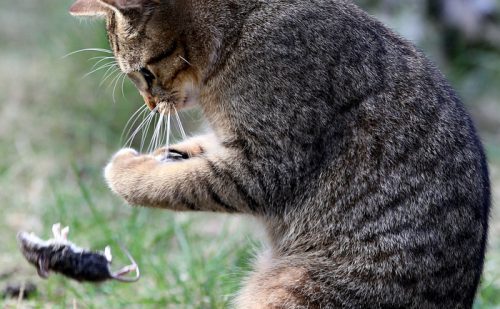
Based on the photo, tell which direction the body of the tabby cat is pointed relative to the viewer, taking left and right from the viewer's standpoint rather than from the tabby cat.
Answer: facing to the left of the viewer

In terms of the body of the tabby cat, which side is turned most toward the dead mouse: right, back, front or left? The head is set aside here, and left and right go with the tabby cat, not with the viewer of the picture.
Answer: front
